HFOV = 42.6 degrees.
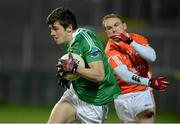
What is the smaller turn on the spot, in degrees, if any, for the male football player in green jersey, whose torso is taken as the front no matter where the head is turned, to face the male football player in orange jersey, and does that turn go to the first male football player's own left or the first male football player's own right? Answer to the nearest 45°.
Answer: approximately 135° to the first male football player's own right

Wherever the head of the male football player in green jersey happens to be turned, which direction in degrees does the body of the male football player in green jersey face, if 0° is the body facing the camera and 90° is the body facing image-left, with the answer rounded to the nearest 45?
approximately 90°

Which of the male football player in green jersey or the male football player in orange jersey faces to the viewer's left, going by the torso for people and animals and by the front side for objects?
the male football player in green jersey

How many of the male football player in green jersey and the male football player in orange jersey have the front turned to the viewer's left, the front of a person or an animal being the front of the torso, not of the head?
1
